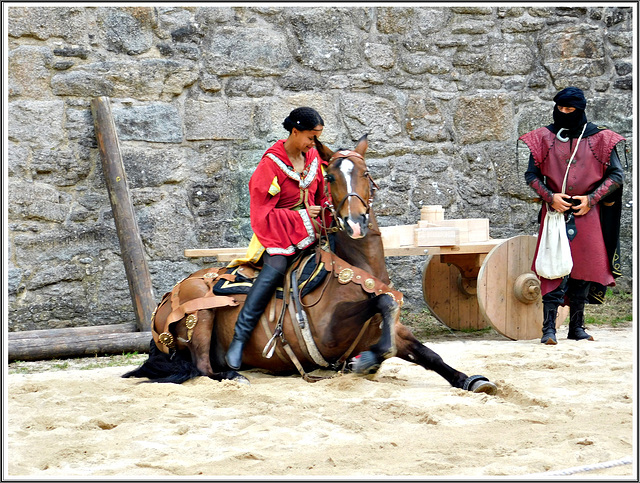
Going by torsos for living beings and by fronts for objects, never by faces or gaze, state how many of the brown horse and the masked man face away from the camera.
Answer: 0

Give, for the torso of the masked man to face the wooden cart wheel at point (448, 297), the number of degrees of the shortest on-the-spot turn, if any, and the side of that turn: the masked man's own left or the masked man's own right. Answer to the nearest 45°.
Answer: approximately 135° to the masked man's own right

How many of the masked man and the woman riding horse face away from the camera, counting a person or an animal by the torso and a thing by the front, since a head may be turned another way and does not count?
0

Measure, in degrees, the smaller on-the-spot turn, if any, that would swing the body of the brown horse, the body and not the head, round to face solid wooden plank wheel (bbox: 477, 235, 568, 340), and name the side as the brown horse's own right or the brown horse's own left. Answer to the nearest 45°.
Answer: approximately 90° to the brown horse's own left

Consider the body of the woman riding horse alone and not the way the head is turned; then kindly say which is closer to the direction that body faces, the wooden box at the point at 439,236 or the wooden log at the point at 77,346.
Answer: the wooden box

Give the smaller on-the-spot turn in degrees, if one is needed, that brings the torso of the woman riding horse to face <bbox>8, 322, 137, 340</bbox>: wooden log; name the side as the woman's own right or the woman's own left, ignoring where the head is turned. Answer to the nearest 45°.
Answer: approximately 180°

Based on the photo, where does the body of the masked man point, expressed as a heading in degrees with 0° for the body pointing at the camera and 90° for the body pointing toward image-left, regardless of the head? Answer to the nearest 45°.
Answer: approximately 0°

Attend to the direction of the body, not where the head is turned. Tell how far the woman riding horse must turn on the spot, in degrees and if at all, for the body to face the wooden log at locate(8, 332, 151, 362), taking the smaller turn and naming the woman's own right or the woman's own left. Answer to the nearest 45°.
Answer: approximately 180°

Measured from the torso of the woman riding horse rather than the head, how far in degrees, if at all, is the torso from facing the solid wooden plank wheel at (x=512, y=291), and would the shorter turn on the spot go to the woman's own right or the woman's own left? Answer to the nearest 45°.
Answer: approximately 90° to the woman's own left

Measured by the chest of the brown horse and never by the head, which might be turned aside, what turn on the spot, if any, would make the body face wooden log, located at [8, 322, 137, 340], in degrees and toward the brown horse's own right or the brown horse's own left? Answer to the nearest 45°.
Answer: approximately 180°

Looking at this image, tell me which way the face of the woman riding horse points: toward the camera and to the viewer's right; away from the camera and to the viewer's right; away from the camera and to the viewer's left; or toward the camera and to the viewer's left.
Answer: toward the camera and to the viewer's right

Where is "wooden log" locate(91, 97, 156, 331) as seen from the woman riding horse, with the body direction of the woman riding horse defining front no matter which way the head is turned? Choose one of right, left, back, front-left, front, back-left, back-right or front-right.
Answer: back

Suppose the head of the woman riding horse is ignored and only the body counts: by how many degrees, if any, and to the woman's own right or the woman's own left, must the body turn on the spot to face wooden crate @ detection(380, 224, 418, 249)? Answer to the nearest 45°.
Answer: approximately 90° to the woman's own left
